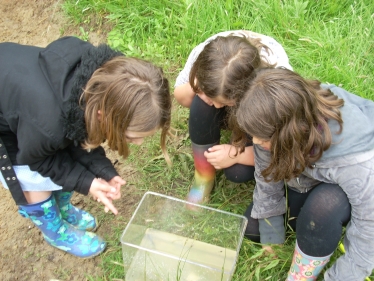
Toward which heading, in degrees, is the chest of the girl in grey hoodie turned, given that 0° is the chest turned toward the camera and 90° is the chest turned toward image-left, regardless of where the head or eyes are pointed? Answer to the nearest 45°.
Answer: approximately 45°

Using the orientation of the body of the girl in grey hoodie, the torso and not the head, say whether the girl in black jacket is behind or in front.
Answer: in front

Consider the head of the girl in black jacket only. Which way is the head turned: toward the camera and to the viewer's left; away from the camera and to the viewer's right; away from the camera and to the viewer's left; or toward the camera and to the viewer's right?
toward the camera and to the viewer's right

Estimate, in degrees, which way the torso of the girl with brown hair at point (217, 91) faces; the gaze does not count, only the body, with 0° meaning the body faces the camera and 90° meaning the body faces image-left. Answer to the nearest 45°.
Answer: approximately 0°
